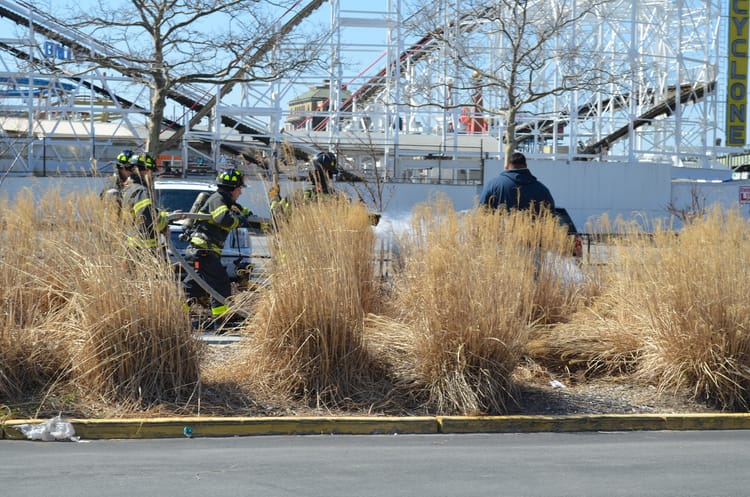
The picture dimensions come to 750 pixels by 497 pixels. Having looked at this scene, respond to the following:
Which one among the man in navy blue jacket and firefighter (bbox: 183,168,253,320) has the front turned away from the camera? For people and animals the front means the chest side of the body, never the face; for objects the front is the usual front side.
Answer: the man in navy blue jacket

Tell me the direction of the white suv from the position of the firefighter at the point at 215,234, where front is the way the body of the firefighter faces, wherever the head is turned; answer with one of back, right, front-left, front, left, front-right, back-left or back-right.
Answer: left

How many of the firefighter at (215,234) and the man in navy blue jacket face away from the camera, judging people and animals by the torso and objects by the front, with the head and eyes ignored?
1

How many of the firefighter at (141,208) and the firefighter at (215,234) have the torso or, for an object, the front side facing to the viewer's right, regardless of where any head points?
2

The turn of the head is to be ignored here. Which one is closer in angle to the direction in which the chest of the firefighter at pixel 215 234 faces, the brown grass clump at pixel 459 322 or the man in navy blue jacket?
the man in navy blue jacket

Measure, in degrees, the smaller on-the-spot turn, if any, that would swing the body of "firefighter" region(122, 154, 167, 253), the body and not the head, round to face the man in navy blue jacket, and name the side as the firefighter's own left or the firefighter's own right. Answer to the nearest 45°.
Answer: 0° — they already face them

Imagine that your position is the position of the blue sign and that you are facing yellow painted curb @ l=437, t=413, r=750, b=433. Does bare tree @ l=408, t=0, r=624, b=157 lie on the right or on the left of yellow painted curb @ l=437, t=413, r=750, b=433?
left

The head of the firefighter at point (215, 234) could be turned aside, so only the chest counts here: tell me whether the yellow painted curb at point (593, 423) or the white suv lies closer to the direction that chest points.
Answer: the yellow painted curb

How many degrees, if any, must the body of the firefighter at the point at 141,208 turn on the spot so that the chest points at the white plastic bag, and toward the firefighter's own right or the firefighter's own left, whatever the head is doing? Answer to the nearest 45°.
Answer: approximately 90° to the firefighter's own right

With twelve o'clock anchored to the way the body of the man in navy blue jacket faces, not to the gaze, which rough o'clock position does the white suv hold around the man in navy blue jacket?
The white suv is roughly at 10 o'clock from the man in navy blue jacket.

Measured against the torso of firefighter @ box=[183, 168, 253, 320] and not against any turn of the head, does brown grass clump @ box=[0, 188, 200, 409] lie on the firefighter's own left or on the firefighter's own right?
on the firefighter's own right

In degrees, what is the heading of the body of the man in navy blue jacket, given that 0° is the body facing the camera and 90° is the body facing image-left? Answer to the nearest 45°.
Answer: approximately 180°

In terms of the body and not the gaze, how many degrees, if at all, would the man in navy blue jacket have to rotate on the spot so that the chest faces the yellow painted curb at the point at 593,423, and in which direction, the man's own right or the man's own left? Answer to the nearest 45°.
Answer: approximately 180°

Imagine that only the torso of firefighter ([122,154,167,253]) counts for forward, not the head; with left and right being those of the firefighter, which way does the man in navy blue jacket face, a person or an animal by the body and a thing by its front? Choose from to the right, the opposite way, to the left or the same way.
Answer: to the left

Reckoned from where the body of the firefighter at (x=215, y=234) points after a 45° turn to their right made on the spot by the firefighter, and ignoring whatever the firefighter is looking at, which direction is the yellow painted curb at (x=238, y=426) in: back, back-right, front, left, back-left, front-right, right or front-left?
front-right

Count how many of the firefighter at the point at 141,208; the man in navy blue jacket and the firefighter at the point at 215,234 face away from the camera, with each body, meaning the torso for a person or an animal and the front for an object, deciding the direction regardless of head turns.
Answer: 1

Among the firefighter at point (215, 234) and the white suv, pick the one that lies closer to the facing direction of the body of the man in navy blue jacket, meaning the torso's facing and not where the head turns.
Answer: the white suv
